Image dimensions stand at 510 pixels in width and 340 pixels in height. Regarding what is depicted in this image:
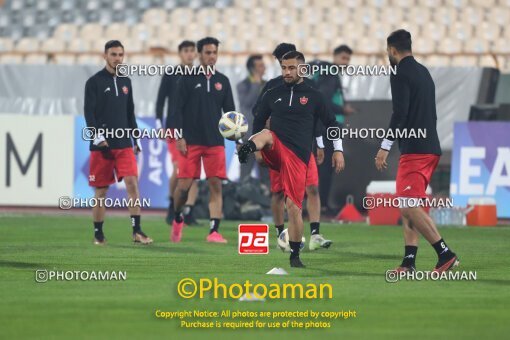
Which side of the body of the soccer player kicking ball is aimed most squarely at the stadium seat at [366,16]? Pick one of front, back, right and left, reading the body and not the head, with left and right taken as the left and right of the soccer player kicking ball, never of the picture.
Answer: back

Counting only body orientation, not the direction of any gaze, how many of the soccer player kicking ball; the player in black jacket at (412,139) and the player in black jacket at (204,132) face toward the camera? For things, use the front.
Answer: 2

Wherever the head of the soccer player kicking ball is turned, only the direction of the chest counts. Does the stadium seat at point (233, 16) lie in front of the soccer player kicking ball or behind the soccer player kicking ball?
behind

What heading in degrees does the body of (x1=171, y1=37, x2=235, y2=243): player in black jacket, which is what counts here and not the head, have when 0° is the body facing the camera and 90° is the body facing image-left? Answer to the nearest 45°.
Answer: approximately 0°

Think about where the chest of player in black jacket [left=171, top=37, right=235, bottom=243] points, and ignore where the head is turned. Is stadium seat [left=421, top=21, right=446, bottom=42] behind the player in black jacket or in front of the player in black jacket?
behind

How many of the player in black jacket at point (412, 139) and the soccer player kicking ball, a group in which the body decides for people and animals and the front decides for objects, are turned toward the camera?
1

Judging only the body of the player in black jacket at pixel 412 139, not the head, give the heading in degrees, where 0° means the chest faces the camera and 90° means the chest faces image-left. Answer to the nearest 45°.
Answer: approximately 135°
